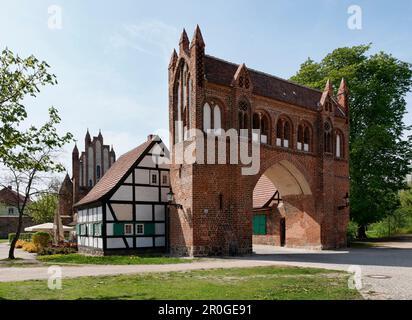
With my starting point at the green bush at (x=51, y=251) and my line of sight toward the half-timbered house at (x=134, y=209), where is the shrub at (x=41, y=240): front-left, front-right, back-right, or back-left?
back-left

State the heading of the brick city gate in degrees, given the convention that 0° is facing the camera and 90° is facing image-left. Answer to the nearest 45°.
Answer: approximately 315°

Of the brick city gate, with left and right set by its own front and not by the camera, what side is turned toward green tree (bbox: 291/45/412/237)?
left

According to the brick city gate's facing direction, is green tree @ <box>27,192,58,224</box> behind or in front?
behind
